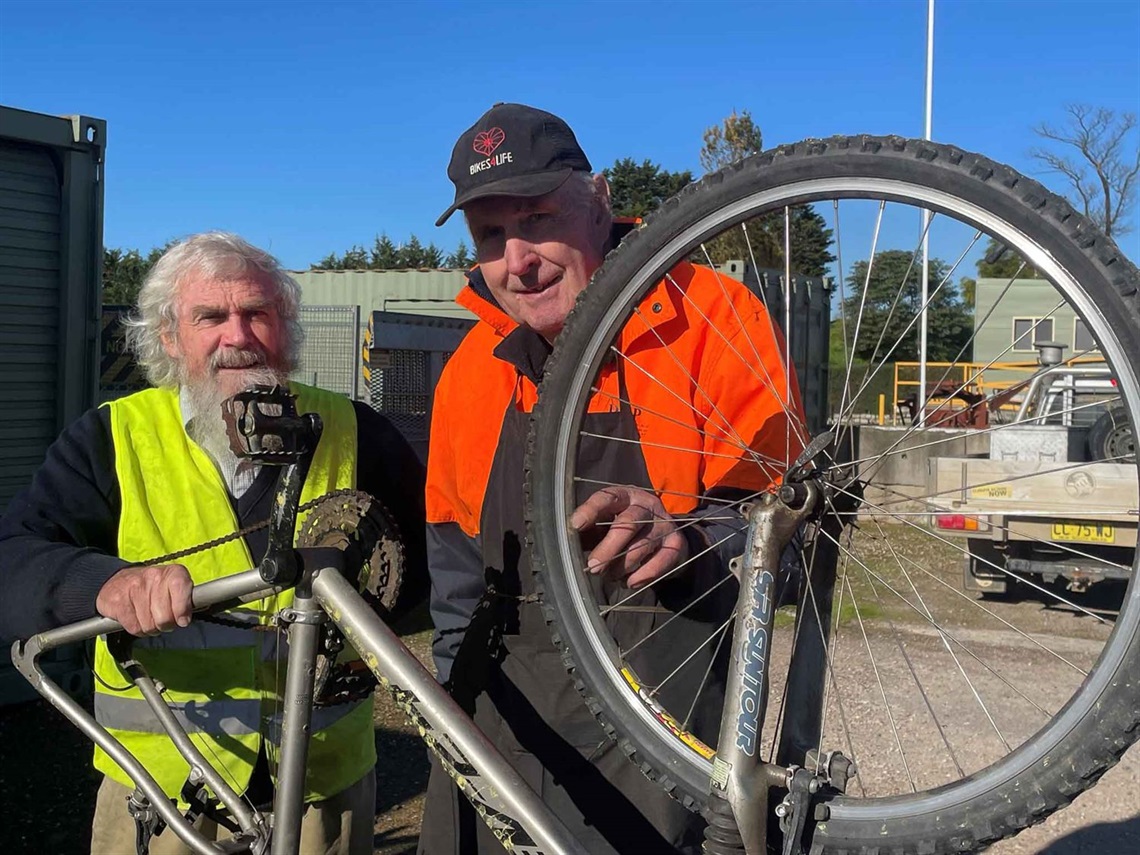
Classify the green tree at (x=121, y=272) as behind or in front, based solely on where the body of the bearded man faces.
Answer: behind

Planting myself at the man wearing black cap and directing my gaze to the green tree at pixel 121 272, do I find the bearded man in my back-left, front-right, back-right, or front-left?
front-left

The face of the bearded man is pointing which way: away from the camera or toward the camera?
toward the camera

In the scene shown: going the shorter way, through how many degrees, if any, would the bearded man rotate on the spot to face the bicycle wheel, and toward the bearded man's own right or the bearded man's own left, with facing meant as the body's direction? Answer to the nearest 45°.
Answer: approximately 45° to the bearded man's own left

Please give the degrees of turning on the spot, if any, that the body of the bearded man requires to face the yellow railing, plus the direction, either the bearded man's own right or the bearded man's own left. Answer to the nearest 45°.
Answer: approximately 90° to the bearded man's own left

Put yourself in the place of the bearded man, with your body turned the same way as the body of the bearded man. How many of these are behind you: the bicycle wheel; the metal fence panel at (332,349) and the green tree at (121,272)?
2

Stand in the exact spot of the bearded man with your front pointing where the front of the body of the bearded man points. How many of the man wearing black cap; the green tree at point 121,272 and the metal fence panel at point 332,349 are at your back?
2

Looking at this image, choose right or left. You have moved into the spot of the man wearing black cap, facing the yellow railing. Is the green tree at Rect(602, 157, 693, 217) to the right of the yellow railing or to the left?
left

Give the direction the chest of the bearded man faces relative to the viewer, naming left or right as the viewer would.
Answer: facing the viewer

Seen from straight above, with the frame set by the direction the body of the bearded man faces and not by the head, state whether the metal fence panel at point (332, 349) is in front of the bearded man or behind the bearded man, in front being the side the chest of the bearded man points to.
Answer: behind
